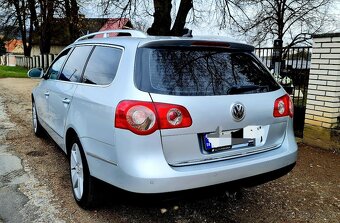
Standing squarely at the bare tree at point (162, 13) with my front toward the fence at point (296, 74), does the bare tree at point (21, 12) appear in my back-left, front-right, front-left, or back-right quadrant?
back-right

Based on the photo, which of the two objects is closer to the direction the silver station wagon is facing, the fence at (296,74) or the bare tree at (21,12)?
the bare tree

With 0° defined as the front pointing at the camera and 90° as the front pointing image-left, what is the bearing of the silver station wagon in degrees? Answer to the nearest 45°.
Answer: approximately 135°

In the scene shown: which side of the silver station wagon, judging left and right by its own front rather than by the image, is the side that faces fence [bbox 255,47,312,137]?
right

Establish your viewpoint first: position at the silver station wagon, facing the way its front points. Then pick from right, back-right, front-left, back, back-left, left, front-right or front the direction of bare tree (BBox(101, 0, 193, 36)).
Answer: front-right
